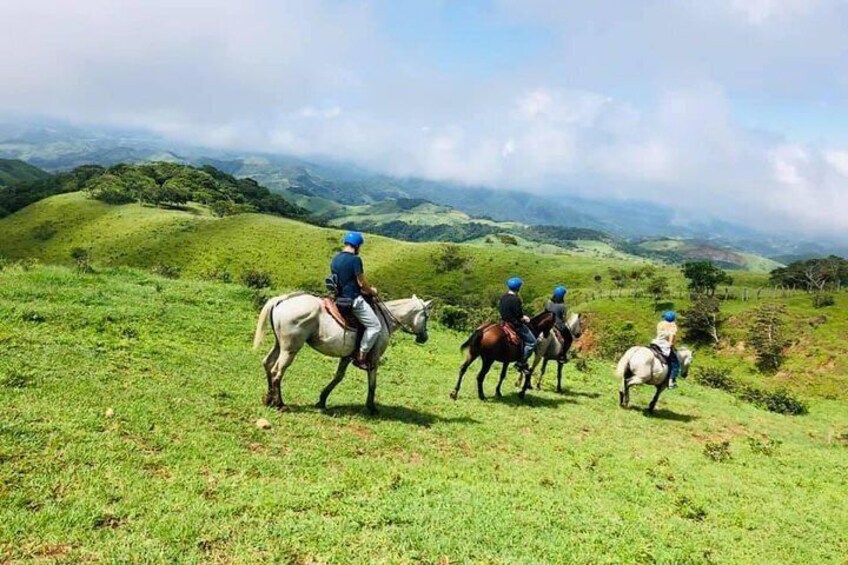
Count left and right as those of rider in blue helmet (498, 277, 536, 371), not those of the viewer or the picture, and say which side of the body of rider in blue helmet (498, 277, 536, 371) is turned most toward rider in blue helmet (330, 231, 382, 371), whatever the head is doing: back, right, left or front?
back

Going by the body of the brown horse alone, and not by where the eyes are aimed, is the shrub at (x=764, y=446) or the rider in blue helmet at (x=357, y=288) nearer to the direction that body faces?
the shrub

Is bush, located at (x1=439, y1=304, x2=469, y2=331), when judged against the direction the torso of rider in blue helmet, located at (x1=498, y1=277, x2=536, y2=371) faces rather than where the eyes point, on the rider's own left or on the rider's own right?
on the rider's own left

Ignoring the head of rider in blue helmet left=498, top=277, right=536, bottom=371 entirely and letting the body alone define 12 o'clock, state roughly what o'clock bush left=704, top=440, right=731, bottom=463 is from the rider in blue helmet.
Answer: The bush is roughly at 2 o'clock from the rider in blue helmet.

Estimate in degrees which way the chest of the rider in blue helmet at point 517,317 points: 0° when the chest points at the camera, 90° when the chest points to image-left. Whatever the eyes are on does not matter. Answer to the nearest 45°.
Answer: approximately 225°

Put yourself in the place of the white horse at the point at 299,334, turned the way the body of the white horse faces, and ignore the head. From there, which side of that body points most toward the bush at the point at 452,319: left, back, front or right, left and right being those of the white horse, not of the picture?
left

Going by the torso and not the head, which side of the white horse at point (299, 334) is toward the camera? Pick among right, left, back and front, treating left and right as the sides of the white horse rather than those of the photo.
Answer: right

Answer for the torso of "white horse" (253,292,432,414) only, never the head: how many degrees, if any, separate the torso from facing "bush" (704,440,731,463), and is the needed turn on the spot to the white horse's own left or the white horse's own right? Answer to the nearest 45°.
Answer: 0° — it already faces it

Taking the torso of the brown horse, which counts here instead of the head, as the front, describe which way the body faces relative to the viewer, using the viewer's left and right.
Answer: facing away from the viewer and to the right of the viewer
